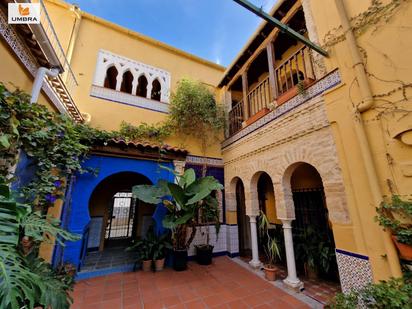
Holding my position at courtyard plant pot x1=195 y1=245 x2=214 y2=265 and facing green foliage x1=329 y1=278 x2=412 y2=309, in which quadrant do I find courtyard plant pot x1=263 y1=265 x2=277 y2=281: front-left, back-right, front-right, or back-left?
front-left

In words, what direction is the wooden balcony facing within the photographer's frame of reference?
facing the viewer and to the left of the viewer

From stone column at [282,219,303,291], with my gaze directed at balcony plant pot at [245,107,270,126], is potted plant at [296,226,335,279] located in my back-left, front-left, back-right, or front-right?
back-right

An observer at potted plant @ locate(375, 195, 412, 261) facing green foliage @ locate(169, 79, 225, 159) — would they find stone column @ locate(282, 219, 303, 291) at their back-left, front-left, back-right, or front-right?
front-right
